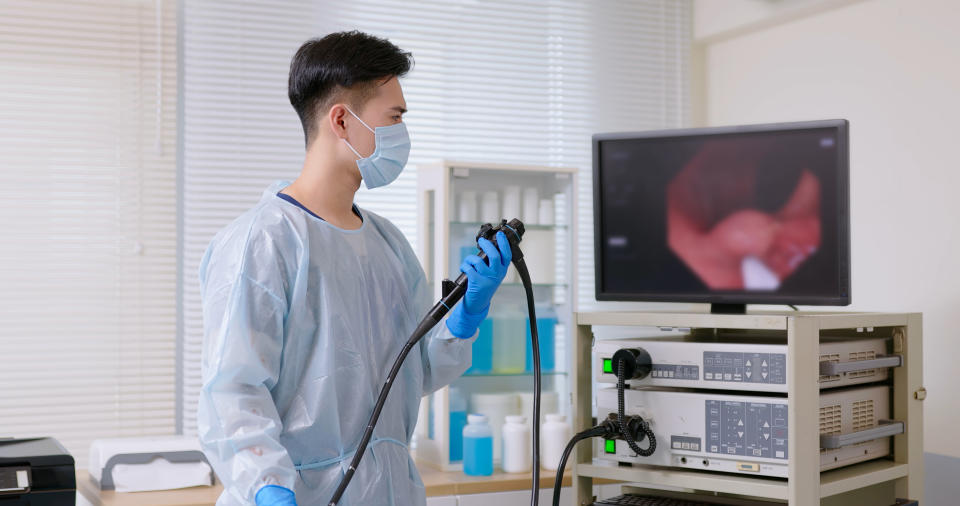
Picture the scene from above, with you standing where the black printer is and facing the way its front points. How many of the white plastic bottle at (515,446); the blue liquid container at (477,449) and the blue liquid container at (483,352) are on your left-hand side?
3

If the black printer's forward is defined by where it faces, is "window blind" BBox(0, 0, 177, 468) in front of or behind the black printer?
behind

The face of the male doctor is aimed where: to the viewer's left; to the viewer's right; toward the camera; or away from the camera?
to the viewer's right

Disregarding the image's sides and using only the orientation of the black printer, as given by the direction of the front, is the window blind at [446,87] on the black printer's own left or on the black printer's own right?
on the black printer's own left

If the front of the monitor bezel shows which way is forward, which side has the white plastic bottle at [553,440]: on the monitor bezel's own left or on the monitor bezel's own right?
on the monitor bezel's own right

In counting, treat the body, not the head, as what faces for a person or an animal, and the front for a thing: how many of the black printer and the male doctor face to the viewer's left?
0

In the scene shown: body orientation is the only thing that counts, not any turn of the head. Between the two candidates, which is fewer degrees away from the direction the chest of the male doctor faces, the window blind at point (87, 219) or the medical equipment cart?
the medical equipment cart

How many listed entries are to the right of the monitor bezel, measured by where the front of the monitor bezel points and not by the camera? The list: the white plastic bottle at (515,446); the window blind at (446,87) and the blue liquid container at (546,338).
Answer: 3

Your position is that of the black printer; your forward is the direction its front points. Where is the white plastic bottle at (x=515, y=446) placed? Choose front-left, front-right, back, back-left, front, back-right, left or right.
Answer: left

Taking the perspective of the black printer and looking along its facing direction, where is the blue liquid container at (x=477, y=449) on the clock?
The blue liquid container is roughly at 9 o'clock from the black printer.

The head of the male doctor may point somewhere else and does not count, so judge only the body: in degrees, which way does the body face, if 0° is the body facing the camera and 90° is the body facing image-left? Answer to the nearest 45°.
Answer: approximately 315°

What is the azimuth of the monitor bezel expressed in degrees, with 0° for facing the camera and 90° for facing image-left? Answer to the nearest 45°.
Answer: approximately 45°

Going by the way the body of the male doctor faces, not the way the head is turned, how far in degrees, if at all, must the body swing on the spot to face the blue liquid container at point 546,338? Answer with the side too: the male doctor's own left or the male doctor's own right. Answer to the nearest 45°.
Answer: approximately 90° to the male doctor's own left
